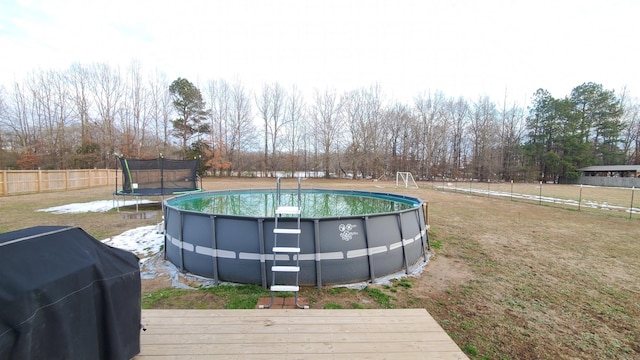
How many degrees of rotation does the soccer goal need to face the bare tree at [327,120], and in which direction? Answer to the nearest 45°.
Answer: approximately 90° to its right

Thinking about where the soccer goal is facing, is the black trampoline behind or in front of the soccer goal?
in front

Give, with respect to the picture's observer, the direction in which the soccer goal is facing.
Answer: facing the viewer and to the left of the viewer

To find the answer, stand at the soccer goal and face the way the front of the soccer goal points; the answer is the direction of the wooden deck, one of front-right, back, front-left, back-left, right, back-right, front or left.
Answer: front-left

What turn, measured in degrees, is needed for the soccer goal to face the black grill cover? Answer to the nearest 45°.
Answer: approximately 45° to its left

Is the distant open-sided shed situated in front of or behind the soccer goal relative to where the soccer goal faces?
behind

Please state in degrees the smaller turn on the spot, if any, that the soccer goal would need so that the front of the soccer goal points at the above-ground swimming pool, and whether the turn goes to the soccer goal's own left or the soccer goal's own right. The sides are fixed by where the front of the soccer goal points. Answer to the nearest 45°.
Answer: approximately 45° to the soccer goal's own left

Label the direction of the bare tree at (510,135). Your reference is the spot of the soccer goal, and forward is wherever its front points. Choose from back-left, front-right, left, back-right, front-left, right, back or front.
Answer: back

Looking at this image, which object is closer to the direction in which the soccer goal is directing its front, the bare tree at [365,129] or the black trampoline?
the black trampoline

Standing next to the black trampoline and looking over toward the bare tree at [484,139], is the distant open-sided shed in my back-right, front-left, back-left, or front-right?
front-right
